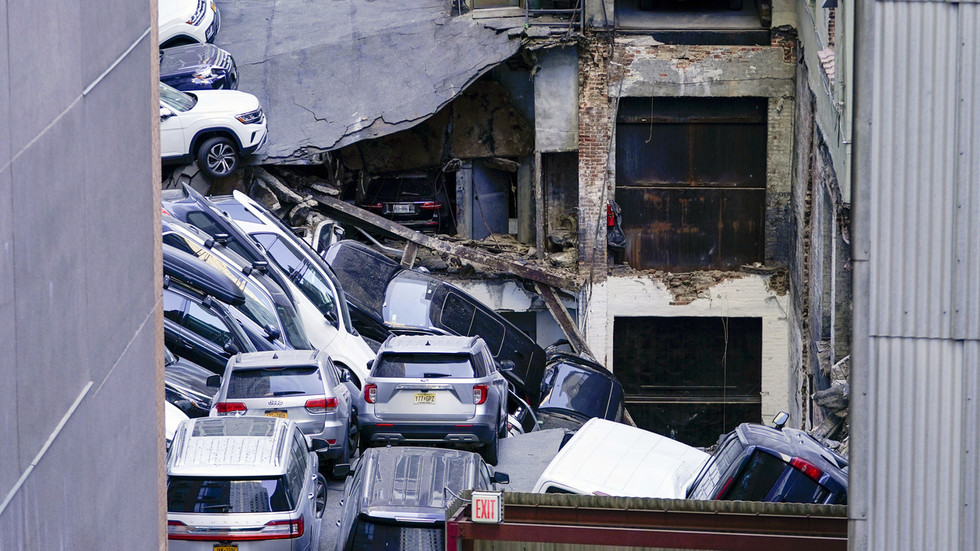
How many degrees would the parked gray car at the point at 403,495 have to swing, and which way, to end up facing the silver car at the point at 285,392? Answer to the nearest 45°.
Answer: approximately 45° to its left

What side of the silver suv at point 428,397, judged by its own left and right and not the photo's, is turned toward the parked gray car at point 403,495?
back

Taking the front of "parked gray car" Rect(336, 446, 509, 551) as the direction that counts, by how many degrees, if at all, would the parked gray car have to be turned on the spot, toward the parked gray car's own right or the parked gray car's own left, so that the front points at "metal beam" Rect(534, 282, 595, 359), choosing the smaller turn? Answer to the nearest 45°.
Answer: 0° — it already faces it

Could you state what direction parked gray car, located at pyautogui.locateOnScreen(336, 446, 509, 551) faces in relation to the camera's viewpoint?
facing away from the viewer

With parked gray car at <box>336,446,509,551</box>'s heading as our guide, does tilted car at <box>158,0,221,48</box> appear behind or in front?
in front

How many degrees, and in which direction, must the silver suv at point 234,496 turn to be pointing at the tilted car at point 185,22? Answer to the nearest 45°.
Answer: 0° — it already faces it

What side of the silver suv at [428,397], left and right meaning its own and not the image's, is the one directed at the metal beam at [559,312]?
front

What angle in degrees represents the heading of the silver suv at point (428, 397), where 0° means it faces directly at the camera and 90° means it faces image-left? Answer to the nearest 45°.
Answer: approximately 180°

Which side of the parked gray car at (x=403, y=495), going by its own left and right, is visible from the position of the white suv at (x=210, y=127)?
front

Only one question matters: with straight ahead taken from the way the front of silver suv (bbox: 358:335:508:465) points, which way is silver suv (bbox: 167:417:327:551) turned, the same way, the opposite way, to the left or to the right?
the same way

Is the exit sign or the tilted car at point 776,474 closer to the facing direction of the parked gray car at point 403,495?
the tilted car

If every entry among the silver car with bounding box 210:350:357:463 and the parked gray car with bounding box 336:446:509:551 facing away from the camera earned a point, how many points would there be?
2

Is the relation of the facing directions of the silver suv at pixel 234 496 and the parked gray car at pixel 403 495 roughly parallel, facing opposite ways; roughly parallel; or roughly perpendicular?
roughly parallel

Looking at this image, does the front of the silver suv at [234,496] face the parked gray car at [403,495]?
no

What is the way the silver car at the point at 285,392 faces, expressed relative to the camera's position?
facing away from the viewer

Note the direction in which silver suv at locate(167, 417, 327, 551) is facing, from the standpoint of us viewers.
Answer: facing away from the viewer
